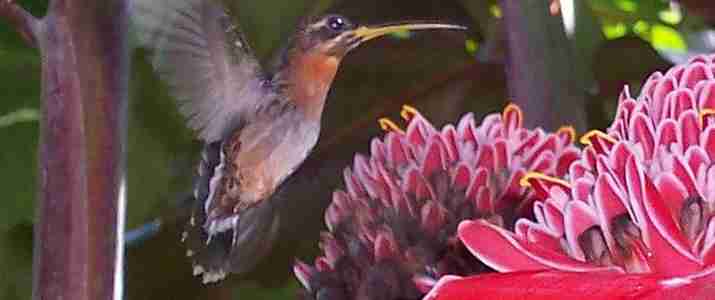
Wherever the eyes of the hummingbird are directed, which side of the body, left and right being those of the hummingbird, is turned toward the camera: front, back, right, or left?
right
